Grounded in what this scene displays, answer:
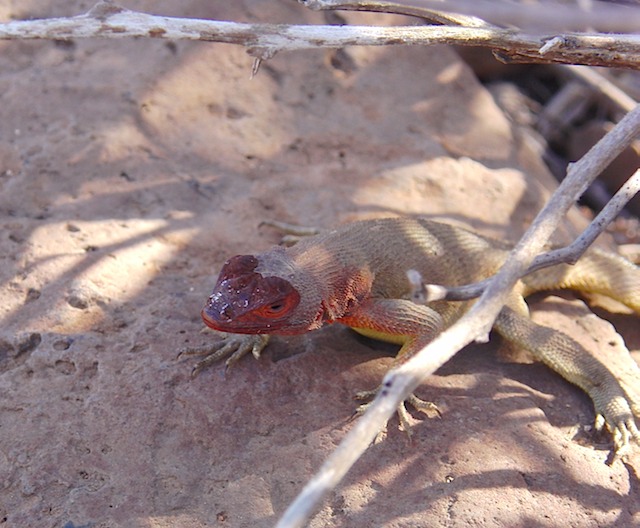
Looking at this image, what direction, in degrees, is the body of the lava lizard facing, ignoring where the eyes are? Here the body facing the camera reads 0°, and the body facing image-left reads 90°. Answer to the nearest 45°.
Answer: approximately 45°
